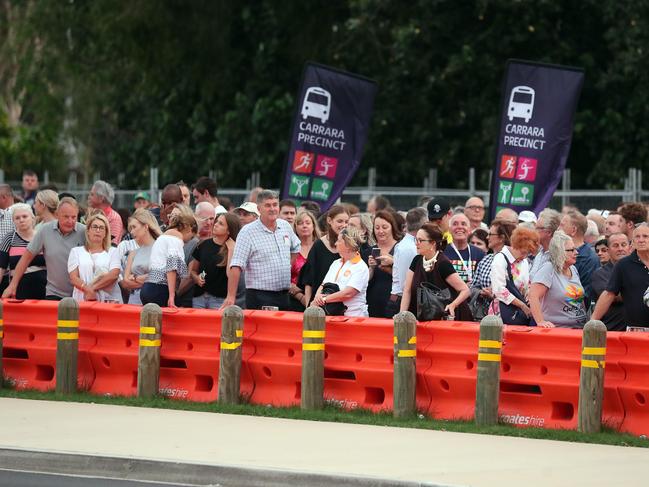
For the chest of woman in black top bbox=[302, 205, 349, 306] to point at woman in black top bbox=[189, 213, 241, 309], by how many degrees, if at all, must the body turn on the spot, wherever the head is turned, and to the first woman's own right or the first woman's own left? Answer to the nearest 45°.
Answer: approximately 135° to the first woman's own right

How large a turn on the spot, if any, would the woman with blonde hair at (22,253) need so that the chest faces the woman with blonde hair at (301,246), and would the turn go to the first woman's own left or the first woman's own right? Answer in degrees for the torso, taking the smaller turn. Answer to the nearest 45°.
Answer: approximately 45° to the first woman's own left

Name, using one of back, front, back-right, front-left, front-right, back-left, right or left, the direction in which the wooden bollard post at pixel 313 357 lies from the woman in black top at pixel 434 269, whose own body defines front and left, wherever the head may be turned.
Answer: front-right

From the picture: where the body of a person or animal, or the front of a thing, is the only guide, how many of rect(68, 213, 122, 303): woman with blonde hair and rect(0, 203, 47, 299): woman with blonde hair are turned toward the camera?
2
